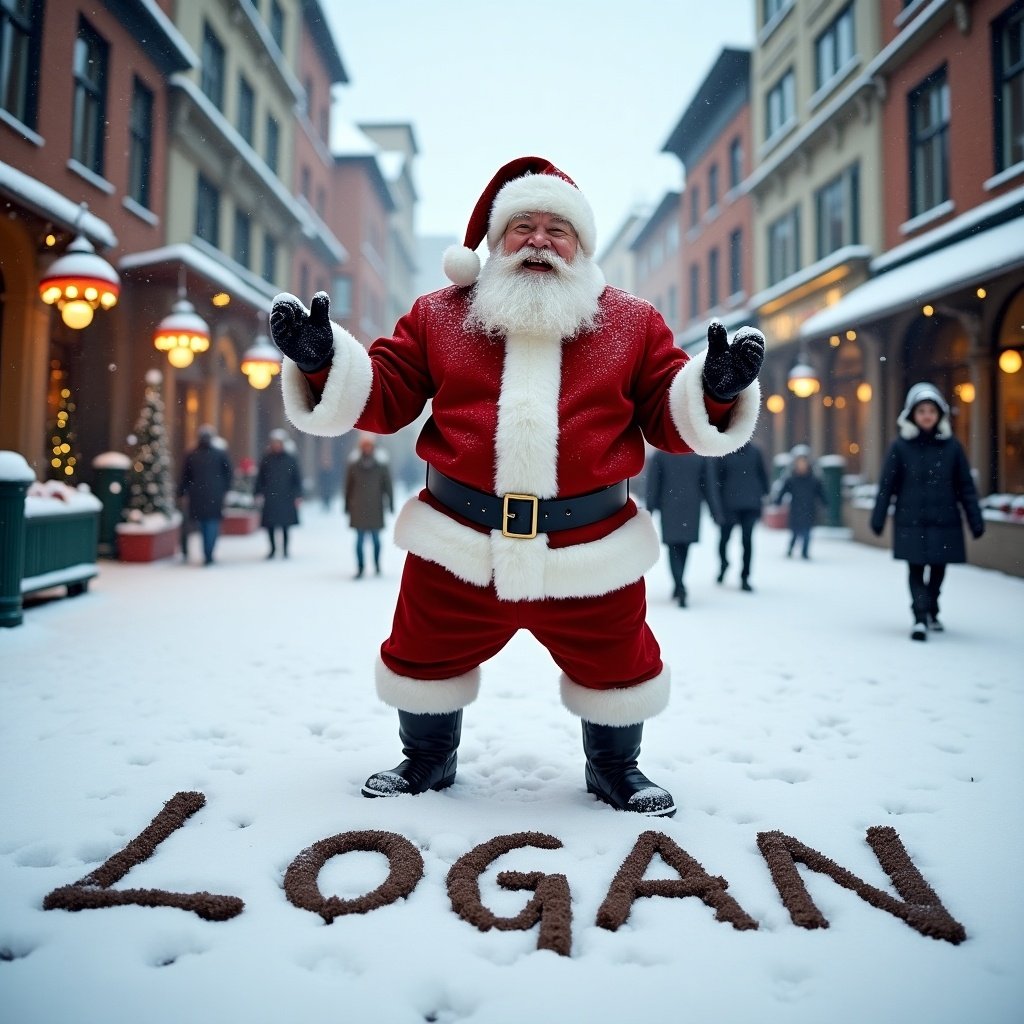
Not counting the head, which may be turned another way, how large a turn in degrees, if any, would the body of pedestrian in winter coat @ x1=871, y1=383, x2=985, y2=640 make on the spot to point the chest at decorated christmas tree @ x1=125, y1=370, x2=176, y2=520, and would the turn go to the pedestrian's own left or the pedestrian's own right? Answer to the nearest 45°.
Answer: approximately 90° to the pedestrian's own right

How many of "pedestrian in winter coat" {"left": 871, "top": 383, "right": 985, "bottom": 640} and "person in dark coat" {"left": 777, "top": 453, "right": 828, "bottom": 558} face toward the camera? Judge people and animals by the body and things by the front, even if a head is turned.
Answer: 2

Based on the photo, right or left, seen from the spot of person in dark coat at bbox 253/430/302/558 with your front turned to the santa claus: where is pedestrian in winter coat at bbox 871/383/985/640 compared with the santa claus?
left

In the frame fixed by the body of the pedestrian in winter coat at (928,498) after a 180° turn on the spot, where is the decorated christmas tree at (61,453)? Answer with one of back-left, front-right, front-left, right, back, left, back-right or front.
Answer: left

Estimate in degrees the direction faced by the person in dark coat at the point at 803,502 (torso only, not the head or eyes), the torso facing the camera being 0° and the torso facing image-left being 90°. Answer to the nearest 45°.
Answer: approximately 0°

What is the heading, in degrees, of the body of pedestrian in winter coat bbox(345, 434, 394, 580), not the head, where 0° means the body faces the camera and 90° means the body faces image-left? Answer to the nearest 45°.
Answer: approximately 0°

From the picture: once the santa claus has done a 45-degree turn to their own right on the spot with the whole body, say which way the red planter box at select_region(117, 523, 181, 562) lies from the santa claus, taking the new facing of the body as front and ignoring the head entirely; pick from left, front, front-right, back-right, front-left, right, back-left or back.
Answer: right

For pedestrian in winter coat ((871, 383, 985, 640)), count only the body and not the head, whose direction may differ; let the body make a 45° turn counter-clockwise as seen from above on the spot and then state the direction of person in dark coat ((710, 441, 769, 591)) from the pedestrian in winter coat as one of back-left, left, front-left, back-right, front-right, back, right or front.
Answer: back
